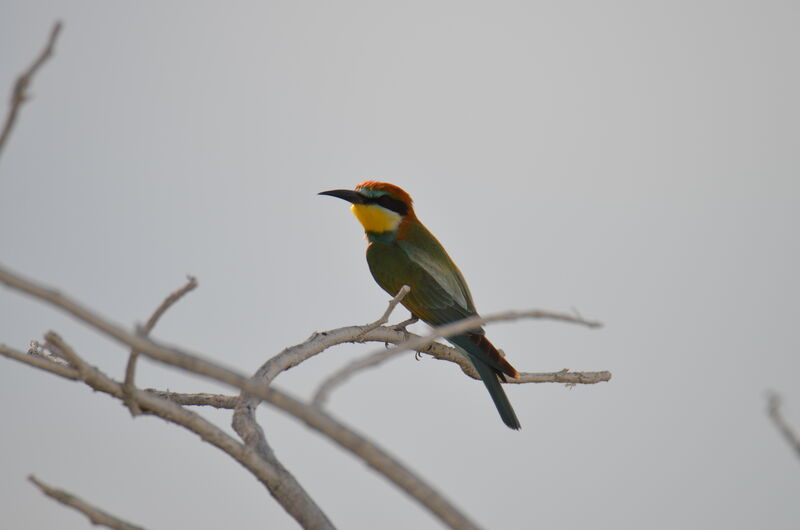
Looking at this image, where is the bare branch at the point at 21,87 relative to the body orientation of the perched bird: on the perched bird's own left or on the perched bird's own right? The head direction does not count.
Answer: on the perched bird's own left

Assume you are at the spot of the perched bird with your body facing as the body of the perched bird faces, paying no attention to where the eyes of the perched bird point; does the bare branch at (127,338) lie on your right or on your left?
on your left

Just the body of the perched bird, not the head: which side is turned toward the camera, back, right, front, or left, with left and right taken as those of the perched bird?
left
